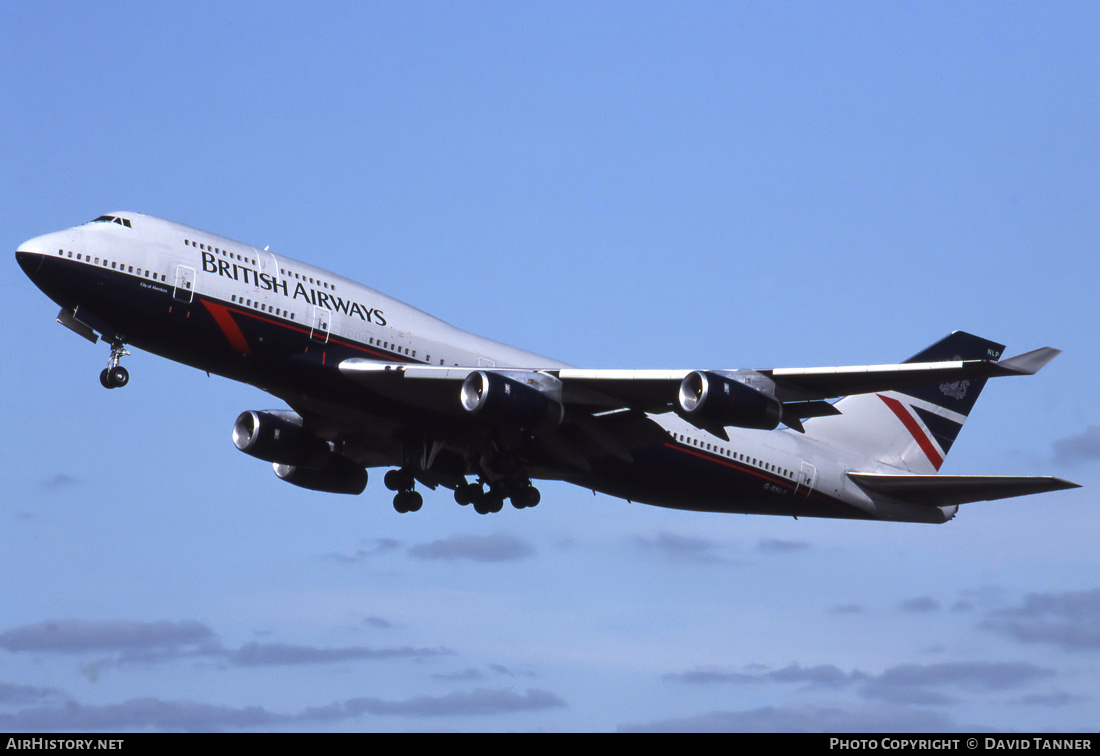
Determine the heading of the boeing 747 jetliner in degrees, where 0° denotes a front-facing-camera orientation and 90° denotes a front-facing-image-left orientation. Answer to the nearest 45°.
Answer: approximately 45°
